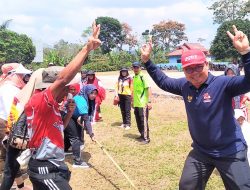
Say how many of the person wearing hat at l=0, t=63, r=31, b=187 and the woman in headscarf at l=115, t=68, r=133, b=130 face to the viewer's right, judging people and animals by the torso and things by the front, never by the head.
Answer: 1

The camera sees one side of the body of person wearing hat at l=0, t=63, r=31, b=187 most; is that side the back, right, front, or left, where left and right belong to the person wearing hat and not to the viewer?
right

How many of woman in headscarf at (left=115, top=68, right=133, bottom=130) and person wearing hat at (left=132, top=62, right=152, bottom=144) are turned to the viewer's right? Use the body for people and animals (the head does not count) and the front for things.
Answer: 0

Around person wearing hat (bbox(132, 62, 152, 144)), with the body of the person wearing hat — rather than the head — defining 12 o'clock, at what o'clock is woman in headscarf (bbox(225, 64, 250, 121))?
The woman in headscarf is roughly at 9 o'clock from the person wearing hat.

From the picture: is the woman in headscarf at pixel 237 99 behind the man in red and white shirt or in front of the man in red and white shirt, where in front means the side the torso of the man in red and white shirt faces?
in front

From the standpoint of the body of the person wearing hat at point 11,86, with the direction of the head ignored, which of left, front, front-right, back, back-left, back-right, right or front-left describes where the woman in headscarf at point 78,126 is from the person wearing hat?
front-left

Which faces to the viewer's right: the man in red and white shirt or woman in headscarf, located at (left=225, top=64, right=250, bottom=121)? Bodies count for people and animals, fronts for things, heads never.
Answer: the man in red and white shirt
